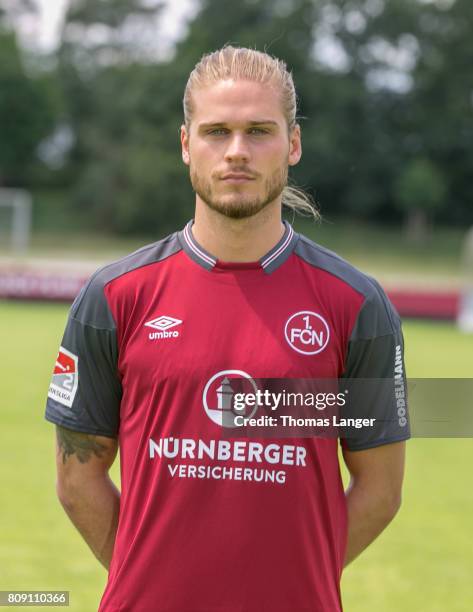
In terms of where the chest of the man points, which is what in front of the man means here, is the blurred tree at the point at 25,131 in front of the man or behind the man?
behind

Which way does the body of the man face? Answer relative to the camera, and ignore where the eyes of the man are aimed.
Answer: toward the camera

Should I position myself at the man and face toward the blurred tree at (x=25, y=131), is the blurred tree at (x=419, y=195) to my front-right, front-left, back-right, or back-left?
front-right

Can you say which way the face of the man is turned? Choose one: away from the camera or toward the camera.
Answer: toward the camera

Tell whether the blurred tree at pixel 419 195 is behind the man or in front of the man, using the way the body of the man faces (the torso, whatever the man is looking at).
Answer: behind

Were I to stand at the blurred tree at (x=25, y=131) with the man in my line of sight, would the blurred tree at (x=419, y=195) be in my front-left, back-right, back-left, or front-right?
front-left

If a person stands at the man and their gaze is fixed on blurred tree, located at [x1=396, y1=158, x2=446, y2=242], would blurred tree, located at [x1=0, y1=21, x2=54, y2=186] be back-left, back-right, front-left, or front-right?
front-left

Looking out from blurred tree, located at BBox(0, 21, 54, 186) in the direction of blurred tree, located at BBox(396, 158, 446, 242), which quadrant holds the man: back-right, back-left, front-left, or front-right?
front-right
